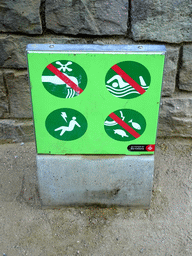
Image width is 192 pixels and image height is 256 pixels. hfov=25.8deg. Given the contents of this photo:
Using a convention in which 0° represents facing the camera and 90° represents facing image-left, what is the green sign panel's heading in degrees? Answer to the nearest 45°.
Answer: approximately 0°

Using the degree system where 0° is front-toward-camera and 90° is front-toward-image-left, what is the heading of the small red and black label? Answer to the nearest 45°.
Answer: approximately 0°
